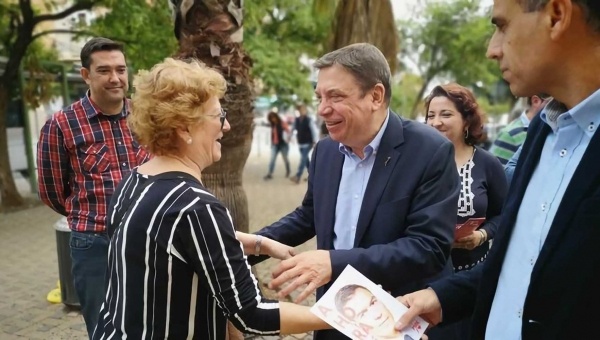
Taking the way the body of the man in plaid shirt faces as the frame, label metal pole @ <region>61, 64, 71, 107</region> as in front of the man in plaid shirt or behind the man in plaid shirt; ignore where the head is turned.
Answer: behind

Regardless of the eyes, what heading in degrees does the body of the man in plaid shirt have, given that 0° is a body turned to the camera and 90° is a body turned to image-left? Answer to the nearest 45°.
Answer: approximately 315°

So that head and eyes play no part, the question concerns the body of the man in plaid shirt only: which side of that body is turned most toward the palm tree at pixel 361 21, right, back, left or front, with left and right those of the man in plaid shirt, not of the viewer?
left

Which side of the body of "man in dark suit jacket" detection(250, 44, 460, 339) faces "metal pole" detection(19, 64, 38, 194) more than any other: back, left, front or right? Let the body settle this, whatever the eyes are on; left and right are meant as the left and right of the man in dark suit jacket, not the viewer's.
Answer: right

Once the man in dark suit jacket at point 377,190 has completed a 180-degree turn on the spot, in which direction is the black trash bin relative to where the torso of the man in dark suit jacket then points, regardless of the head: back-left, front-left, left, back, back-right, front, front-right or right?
left

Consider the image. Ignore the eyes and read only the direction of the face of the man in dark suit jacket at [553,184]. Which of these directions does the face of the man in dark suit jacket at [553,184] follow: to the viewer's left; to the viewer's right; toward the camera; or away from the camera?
to the viewer's left

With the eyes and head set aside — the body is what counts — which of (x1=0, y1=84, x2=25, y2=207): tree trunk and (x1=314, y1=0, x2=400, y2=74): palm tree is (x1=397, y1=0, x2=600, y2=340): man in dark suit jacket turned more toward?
the tree trunk

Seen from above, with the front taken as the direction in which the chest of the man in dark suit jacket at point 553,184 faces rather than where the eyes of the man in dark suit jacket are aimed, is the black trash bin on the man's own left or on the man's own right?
on the man's own right

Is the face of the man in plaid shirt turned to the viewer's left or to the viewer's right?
to the viewer's right

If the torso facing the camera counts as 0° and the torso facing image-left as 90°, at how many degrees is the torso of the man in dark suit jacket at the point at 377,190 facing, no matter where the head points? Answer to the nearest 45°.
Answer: approximately 45°

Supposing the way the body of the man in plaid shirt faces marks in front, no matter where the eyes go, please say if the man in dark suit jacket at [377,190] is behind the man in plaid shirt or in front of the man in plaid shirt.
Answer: in front
